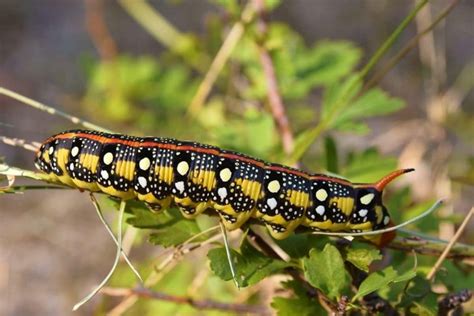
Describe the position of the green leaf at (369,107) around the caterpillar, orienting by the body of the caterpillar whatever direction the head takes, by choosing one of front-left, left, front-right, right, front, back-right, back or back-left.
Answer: back-right

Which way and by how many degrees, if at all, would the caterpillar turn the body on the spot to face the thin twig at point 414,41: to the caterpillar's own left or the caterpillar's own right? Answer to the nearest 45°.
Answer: approximately 180°

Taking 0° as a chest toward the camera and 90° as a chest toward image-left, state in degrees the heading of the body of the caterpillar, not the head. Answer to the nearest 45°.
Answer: approximately 90°

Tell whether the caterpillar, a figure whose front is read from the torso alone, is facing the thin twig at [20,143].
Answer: yes

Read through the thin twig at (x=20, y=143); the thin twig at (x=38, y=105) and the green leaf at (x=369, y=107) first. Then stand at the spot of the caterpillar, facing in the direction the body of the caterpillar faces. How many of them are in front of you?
2

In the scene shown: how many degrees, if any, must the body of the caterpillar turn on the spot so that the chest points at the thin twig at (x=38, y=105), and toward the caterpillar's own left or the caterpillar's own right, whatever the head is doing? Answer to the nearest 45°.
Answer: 0° — it already faces it
